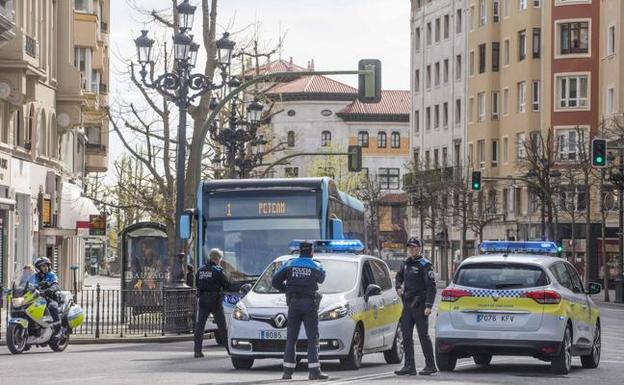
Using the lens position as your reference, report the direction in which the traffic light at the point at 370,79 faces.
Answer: facing away from the viewer

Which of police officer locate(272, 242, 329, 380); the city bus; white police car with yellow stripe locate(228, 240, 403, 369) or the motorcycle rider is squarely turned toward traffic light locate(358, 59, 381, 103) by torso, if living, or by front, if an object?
the police officer

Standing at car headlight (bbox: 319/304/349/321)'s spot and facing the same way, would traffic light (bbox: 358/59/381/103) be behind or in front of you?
behind

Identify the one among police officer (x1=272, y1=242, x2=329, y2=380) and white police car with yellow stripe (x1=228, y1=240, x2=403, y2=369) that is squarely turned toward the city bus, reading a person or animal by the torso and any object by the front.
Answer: the police officer

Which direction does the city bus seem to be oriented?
toward the camera

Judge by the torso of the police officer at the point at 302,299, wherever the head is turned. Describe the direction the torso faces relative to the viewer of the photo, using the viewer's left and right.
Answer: facing away from the viewer

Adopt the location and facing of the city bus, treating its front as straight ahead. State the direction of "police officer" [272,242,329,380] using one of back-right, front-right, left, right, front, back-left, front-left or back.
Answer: front

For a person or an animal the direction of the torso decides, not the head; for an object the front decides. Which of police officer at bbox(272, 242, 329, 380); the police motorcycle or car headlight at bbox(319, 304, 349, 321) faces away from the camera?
the police officer

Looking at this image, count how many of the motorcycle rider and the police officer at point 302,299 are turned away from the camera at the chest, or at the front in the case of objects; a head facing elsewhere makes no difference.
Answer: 1

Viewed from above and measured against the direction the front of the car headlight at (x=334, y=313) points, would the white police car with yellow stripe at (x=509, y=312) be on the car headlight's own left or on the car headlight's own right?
on the car headlight's own left

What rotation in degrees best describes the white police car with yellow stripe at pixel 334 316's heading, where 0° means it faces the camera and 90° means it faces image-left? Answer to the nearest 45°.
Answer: approximately 45°

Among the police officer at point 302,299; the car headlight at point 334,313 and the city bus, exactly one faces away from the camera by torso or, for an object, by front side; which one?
the police officer
